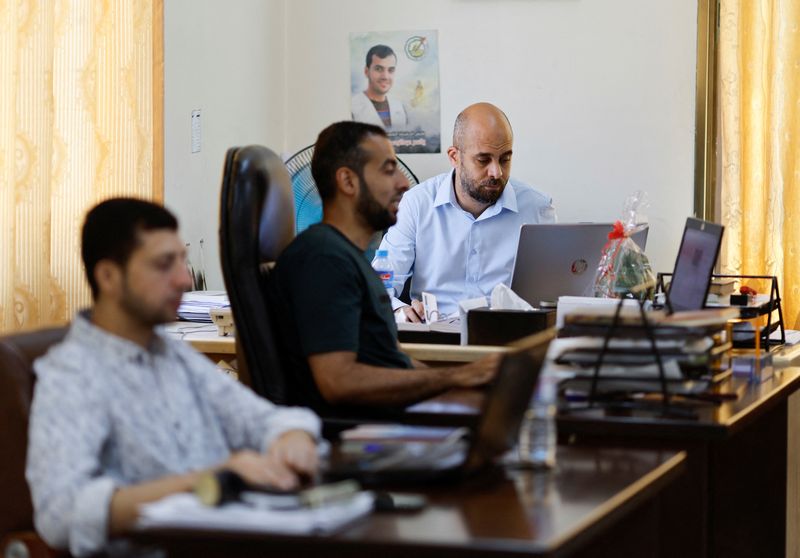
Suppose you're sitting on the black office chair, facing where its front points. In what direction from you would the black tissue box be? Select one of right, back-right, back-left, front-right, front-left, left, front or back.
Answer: front-left

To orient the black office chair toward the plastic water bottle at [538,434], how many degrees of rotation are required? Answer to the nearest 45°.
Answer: approximately 45° to its right

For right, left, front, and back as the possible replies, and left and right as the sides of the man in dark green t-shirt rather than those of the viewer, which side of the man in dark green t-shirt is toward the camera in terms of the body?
right

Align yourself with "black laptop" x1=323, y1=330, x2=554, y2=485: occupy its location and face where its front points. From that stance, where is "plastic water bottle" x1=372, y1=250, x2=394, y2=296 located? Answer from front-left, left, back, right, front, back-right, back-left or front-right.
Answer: right

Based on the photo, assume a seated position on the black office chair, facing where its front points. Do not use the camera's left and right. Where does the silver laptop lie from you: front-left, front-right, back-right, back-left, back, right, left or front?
front-left

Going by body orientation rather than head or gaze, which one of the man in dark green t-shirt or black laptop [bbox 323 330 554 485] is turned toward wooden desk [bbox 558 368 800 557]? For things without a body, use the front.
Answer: the man in dark green t-shirt

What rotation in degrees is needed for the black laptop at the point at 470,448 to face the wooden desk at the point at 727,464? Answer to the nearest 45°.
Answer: approximately 135° to its right

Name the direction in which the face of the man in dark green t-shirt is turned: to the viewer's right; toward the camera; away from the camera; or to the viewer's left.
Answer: to the viewer's right

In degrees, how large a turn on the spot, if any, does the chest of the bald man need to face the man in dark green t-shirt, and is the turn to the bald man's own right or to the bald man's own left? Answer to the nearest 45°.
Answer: approximately 45° to the bald man's own right

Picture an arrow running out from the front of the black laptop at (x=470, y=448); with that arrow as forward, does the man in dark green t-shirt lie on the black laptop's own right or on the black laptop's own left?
on the black laptop's own right

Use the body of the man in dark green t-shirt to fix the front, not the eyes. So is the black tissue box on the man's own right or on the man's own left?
on the man's own left

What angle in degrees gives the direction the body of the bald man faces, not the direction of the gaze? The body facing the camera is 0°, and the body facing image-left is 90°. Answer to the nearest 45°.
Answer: approximately 315°

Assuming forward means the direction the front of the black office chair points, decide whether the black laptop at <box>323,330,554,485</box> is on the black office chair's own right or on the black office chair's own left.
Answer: on the black office chair's own right

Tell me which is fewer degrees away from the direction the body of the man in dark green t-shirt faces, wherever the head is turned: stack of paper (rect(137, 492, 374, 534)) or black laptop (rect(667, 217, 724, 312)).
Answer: the black laptop

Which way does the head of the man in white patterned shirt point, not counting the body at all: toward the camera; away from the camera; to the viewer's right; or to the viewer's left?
to the viewer's right

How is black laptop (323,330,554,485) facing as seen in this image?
to the viewer's left

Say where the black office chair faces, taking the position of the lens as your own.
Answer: facing to the right of the viewer
